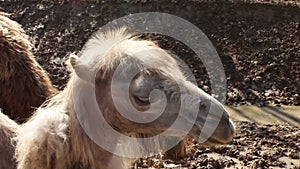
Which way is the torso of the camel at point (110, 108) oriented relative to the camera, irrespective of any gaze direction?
to the viewer's right

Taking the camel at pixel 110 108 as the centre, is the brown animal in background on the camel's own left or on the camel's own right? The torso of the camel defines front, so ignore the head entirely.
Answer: on the camel's own left
